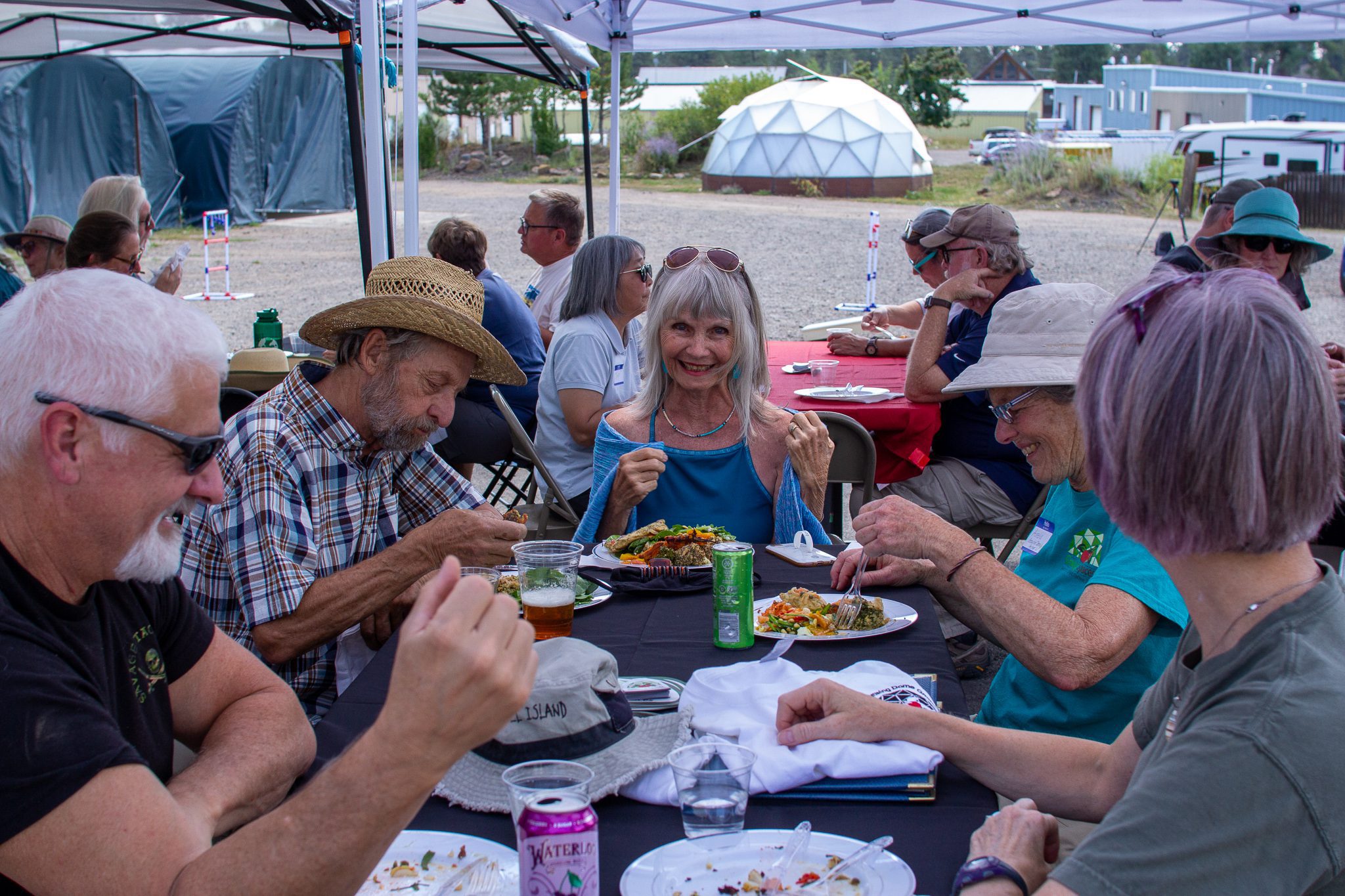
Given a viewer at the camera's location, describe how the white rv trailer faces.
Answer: facing to the left of the viewer

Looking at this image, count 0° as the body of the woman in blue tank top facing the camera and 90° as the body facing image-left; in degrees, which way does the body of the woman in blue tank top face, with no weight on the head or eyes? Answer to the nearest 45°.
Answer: approximately 0°

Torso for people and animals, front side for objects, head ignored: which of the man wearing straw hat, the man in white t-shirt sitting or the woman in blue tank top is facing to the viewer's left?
the man in white t-shirt sitting

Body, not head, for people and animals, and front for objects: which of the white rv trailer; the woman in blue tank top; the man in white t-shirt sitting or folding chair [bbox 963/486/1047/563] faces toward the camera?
the woman in blue tank top

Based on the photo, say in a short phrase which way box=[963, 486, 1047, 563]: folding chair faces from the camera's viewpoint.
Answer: facing to the left of the viewer

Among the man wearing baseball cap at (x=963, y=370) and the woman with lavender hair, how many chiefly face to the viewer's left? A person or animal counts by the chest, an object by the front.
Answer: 2

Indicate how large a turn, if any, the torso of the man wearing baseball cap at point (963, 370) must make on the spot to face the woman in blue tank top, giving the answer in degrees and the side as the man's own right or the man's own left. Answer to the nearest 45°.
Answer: approximately 90° to the man's own left

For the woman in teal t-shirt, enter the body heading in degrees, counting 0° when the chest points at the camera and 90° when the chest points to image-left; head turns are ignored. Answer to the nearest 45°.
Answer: approximately 45°

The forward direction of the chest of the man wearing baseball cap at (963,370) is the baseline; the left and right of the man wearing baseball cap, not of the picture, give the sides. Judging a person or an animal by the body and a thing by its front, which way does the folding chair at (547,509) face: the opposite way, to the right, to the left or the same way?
the opposite way

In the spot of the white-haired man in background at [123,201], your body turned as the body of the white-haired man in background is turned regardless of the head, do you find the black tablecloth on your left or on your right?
on your right

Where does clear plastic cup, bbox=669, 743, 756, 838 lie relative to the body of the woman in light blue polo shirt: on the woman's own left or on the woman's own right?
on the woman's own right

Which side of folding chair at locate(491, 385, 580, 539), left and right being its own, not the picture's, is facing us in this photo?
right

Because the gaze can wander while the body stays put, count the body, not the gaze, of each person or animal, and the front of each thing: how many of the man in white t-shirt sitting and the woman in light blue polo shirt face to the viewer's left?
1

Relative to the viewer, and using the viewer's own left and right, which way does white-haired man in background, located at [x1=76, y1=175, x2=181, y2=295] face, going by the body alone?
facing to the right of the viewer

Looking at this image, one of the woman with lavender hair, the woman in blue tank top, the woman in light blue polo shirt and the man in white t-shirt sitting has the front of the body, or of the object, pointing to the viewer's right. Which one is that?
the woman in light blue polo shirt

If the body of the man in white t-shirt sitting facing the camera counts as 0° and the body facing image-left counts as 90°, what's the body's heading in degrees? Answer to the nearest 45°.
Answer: approximately 90°
